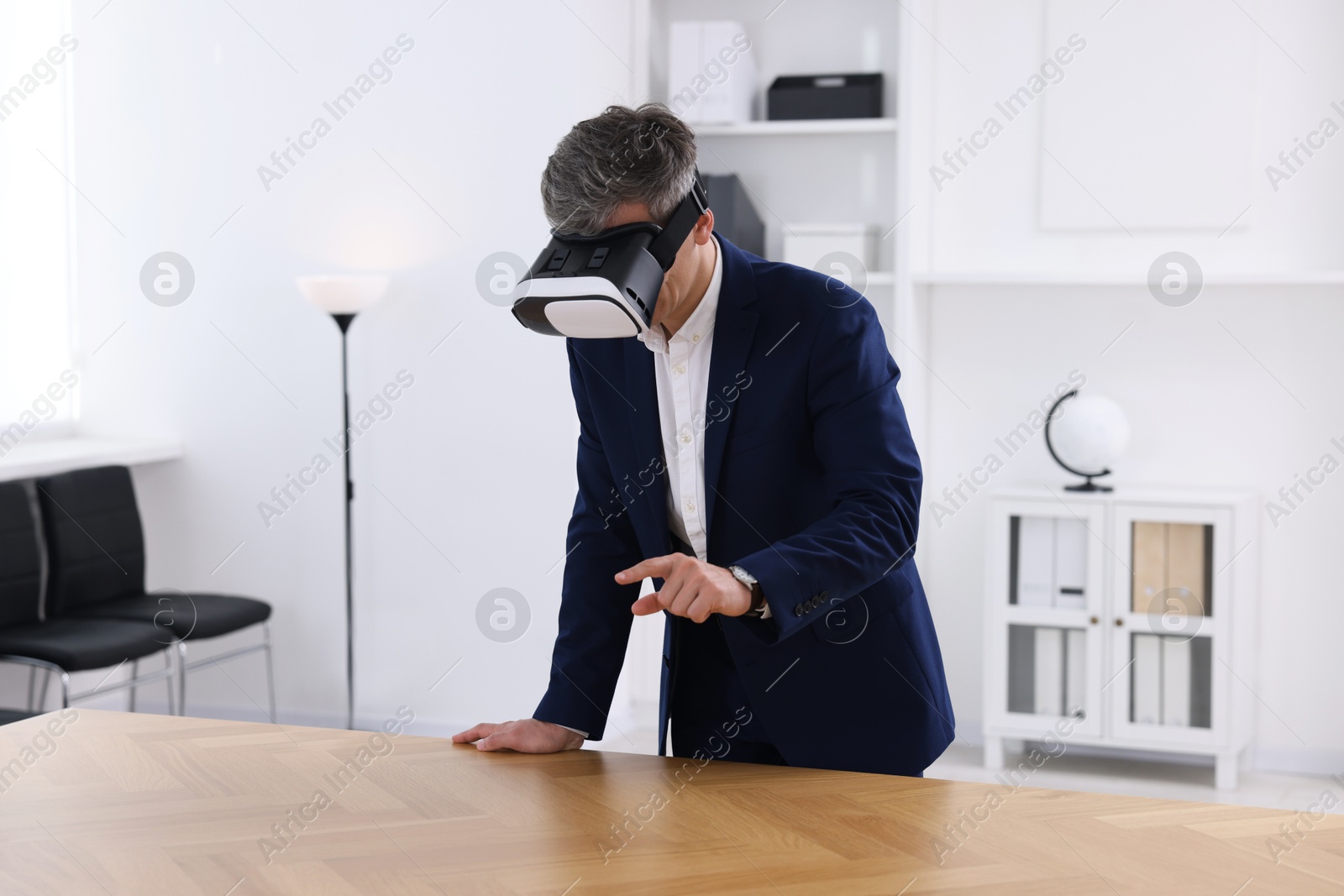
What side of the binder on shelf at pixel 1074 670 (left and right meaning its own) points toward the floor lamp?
right

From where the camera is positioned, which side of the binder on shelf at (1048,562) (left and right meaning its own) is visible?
front

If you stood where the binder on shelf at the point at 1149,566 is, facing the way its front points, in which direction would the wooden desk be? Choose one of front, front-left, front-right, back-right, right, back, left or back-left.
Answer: front

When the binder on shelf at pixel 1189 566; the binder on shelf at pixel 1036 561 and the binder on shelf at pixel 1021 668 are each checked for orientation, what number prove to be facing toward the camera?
3

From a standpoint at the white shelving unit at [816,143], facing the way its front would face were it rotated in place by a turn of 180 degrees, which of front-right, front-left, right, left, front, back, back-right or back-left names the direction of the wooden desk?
back

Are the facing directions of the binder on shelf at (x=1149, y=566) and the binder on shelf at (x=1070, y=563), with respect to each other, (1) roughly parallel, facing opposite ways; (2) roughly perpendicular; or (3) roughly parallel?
roughly parallel

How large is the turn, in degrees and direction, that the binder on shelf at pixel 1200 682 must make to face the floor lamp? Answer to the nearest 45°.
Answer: approximately 90° to its right

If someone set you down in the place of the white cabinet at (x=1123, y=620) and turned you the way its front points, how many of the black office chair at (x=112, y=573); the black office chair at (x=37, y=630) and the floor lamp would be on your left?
0

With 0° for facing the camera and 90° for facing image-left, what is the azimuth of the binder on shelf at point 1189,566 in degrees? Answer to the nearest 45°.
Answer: approximately 0°

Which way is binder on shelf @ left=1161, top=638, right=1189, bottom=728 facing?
toward the camera

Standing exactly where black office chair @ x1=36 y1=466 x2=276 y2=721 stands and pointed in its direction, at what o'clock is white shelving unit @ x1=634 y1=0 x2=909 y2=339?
The white shelving unit is roughly at 11 o'clock from the black office chair.

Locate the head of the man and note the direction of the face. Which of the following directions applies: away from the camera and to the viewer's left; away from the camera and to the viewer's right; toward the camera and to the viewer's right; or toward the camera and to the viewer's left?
toward the camera and to the viewer's left

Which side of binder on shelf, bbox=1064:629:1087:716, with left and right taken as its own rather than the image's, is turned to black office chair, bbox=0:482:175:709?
right

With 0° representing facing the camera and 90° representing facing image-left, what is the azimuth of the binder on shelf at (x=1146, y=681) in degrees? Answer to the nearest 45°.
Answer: approximately 0°

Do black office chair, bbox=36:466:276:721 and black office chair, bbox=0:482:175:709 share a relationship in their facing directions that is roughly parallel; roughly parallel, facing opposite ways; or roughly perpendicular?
roughly parallel

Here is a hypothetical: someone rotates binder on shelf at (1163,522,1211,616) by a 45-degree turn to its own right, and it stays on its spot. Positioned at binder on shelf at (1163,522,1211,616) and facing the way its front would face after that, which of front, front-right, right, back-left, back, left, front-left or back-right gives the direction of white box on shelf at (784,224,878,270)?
front-right

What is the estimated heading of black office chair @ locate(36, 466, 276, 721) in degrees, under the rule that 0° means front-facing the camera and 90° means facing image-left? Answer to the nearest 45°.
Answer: approximately 315°

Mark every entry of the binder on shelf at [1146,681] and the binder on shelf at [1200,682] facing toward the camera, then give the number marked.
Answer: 2
